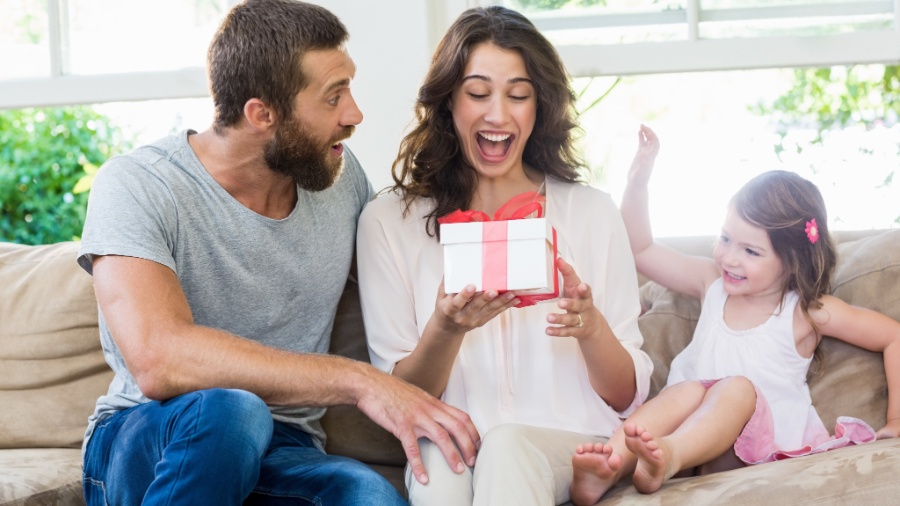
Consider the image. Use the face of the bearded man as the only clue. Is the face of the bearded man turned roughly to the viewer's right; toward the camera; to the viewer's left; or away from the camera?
to the viewer's right

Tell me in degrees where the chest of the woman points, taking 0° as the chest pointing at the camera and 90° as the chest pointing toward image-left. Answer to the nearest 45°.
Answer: approximately 0°

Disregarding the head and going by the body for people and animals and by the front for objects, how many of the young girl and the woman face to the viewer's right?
0

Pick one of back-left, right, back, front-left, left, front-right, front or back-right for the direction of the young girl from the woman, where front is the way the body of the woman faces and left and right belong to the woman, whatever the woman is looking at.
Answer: left

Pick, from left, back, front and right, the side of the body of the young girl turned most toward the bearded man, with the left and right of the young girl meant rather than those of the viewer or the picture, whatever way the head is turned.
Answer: front

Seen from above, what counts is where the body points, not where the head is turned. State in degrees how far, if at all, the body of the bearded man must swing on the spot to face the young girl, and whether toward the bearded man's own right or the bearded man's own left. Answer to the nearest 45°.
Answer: approximately 45° to the bearded man's own left

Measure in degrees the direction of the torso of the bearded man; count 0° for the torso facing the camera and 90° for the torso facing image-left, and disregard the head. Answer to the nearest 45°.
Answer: approximately 315°

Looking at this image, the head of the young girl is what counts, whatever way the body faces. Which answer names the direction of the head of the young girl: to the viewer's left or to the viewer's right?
to the viewer's left
